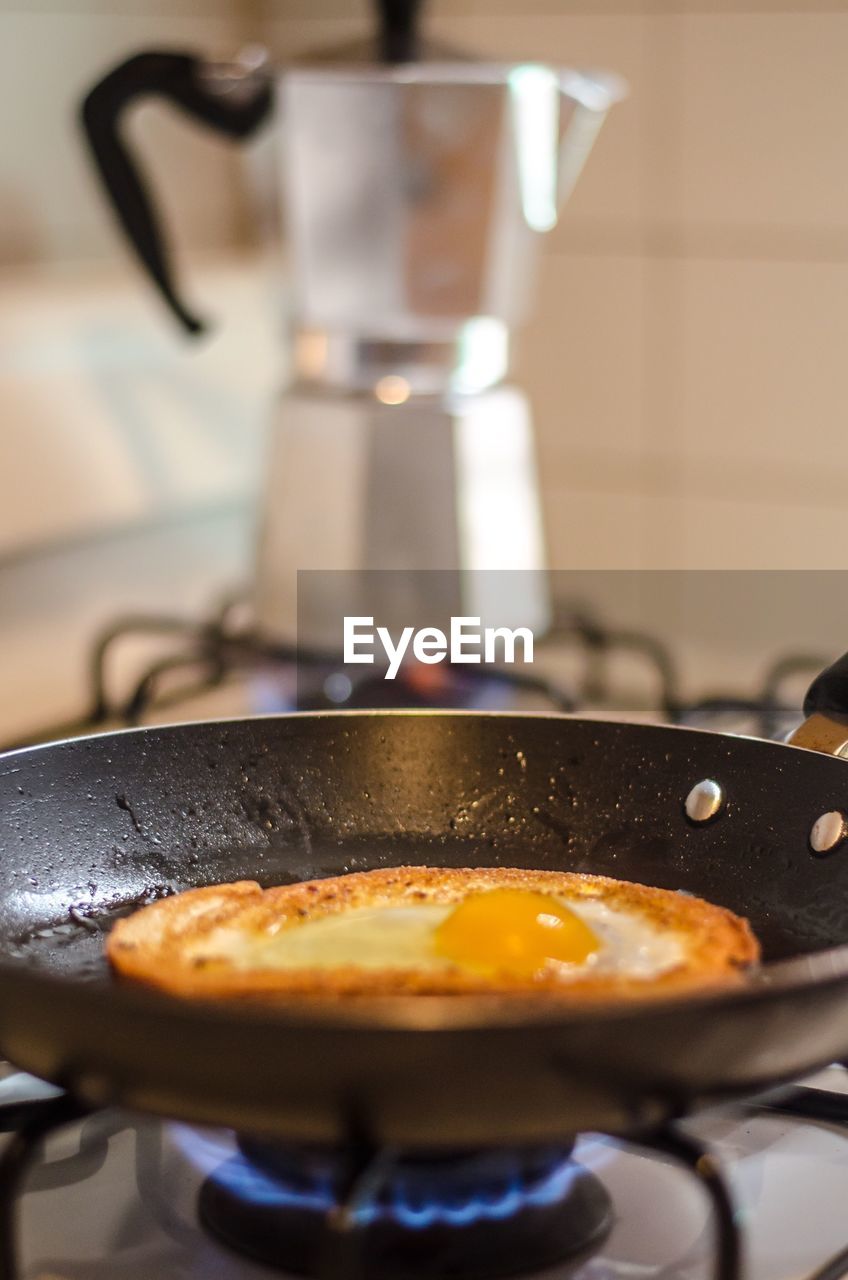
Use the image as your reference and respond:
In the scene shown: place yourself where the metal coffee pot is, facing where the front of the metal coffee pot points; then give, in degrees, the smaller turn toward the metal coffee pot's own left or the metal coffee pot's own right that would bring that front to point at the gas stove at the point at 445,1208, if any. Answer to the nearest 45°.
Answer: approximately 90° to the metal coffee pot's own right

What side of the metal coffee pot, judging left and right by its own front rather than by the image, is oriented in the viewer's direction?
right

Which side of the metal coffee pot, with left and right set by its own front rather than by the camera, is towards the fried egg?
right
